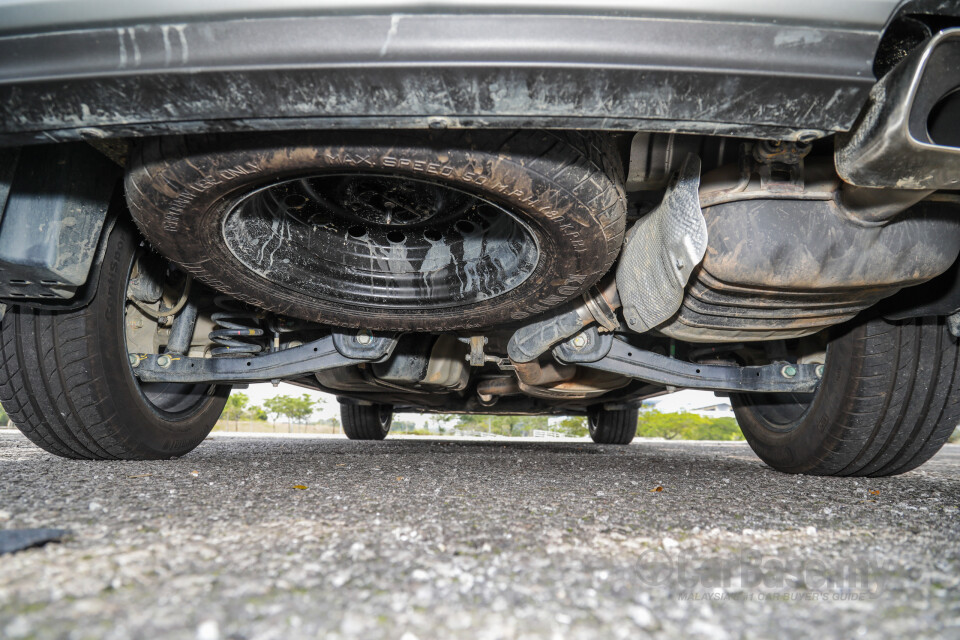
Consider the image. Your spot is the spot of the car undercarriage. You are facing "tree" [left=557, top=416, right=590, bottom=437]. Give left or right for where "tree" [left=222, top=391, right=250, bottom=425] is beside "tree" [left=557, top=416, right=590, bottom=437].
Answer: left

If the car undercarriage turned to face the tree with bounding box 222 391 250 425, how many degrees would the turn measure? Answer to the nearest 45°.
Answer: approximately 45° to its left

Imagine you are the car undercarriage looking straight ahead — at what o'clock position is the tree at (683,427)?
The tree is roughly at 1 o'clock from the car undercarriage.

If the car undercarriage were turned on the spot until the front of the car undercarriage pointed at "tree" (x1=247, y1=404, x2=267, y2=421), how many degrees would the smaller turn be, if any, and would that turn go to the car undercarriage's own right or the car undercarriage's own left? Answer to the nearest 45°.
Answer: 0° — it already faces it

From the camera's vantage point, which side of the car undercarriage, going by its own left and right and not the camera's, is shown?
back

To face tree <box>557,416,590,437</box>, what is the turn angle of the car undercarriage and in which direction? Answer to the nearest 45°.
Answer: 0° — it already faces it

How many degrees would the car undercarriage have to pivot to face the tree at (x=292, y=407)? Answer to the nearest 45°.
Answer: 0° — it already faces it
